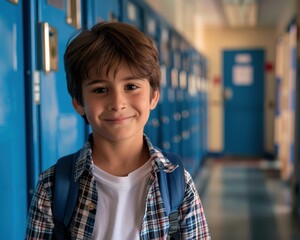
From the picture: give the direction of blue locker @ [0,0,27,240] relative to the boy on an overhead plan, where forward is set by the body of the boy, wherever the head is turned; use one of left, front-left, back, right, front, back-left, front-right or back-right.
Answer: back-right

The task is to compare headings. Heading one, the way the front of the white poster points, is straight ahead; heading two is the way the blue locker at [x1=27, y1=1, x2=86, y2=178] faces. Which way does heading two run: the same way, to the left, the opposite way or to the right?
to the left

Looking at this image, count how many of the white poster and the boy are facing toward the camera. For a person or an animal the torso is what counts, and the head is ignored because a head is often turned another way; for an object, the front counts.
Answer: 2

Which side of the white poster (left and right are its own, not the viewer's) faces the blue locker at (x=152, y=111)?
front

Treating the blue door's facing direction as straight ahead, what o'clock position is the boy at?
The boy is roughly at 12 o'clock from the blue door.

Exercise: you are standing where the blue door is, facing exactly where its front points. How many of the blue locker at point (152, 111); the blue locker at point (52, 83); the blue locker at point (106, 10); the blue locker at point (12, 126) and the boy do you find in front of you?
5

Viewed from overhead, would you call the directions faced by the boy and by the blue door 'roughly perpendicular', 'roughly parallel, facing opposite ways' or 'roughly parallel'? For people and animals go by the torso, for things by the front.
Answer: roughly parallel

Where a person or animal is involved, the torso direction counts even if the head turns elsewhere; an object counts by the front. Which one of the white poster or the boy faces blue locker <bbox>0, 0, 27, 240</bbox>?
the white poster

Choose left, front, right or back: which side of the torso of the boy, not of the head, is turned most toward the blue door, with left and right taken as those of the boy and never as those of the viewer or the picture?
back

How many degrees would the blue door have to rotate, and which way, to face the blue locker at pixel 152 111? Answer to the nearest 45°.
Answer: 0° — it already faces it

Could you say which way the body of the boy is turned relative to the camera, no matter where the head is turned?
toward the camera

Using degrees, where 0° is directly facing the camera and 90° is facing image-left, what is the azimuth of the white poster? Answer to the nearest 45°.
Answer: approximately 0°

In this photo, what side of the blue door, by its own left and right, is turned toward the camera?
front

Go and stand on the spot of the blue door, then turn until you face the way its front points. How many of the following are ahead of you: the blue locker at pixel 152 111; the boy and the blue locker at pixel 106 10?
3

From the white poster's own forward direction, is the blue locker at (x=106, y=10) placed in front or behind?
in front

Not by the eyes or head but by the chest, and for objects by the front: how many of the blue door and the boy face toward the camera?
2

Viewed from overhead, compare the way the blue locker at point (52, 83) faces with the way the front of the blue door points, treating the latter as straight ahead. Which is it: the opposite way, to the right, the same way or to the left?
to the left

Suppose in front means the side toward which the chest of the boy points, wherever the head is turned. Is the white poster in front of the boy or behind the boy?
behind

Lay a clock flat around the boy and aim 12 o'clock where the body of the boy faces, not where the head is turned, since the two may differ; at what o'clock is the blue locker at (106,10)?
The blue locker is roughly at 6 o'clock from the boy.
